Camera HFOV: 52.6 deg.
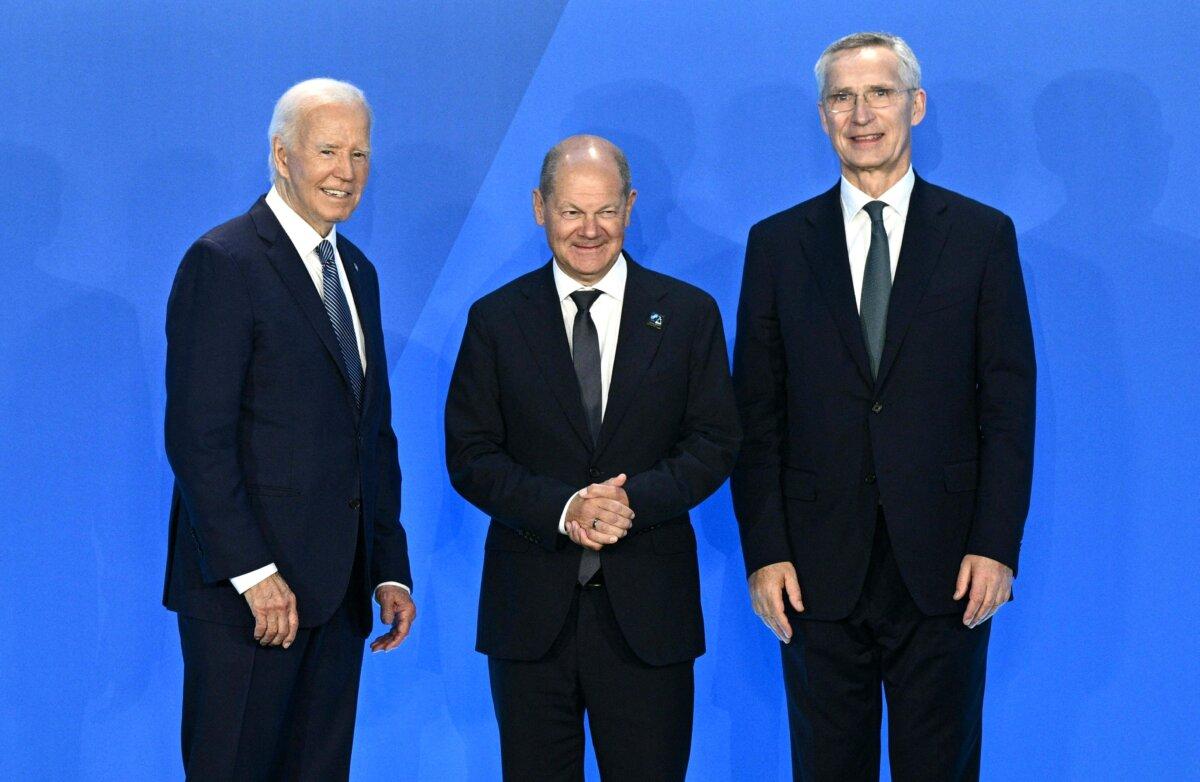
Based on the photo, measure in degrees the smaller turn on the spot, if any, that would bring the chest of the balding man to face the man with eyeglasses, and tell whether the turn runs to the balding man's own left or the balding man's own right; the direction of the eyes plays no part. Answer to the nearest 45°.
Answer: approximately 90° to the balding man's own left

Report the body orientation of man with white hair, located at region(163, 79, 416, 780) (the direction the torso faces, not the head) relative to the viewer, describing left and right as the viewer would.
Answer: facing the viewer and to the right of the viewer

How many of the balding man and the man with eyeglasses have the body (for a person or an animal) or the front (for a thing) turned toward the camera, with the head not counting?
2

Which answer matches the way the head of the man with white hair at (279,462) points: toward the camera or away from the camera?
toward the camera

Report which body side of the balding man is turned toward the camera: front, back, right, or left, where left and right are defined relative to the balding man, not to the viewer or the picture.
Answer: front

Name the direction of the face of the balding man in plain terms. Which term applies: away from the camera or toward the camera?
toward the camera

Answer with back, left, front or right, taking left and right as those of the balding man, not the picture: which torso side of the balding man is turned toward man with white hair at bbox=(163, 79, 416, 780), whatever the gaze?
right

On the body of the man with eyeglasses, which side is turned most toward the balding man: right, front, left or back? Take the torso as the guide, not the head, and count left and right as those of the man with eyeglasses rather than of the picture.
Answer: right

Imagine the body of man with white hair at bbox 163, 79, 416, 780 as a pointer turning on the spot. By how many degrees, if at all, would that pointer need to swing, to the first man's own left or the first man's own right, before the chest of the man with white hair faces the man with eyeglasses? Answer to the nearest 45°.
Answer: approximately 45° to the first man's own left

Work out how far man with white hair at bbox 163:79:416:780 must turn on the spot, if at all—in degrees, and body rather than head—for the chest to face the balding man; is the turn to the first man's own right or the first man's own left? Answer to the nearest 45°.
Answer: approximately 45° to the first man's own left
